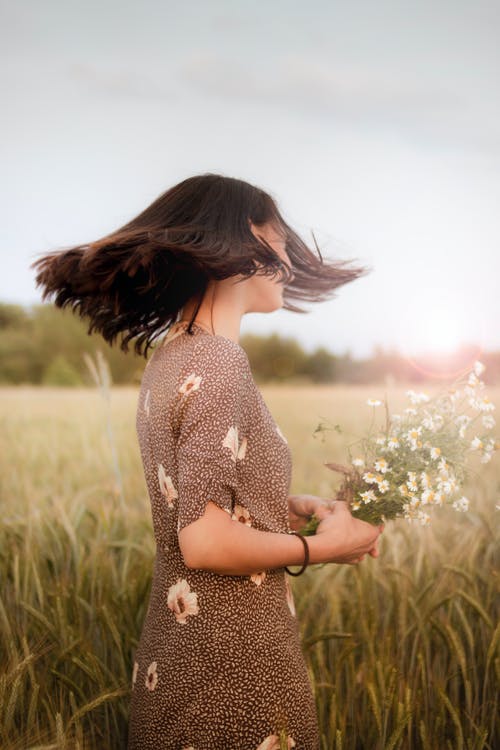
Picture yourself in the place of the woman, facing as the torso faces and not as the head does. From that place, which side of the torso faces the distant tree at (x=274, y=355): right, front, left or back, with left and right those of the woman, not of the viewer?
left

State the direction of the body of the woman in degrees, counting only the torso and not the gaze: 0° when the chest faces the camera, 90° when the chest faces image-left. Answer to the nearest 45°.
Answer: approximately 270°

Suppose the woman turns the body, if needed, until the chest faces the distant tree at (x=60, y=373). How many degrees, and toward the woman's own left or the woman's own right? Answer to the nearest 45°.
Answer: approximately 90° to the woman's own left

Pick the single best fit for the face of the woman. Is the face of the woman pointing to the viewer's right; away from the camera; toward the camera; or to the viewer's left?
to the viewer's right
